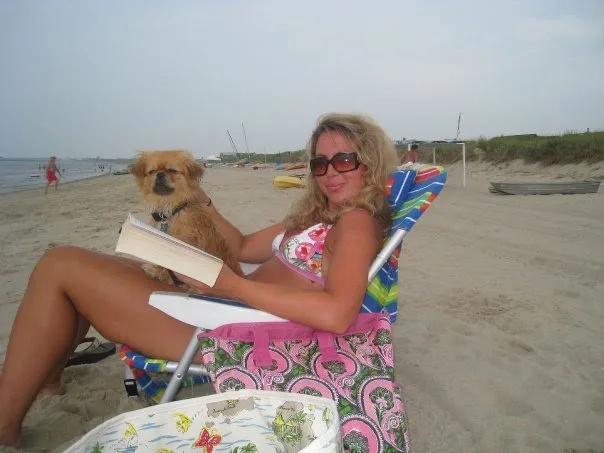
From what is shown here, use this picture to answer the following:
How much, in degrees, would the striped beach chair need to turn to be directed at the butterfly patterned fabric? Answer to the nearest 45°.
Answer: approximately 90° to its left

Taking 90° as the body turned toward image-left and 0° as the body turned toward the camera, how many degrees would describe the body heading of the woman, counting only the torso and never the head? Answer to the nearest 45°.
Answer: approximately 90°

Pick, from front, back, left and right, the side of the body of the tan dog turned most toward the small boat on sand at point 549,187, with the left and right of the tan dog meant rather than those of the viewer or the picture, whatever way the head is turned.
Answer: back

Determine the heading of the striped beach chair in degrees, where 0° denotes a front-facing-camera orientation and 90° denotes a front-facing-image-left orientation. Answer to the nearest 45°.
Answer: approximately 90°

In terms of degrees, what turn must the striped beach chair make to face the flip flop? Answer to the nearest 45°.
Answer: approximately 45° to its right

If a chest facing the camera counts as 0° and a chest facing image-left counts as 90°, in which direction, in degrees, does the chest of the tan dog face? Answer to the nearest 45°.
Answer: approximately 45°

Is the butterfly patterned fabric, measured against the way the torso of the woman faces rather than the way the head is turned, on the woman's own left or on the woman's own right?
on the woman's own left
